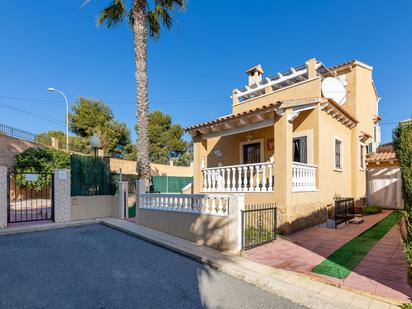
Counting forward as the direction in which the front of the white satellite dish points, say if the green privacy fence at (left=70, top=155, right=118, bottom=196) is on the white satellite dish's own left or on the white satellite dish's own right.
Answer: on the white satellite dish's own right

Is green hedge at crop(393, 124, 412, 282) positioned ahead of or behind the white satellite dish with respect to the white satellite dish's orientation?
ahead

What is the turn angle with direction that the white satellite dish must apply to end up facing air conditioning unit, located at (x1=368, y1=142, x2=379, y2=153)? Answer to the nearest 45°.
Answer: approximately 135° to its left

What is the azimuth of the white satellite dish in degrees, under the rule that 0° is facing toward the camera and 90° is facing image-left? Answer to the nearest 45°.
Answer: approximately 315°

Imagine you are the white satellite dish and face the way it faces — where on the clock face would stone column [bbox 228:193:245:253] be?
The stone column is roughly at 2 o'clock from the white satellite dish.

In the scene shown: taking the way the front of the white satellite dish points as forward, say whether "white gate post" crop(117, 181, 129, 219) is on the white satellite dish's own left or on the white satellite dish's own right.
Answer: on the white satellite dish's own right

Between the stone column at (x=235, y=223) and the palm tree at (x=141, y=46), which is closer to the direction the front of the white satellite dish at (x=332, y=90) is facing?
the stone column

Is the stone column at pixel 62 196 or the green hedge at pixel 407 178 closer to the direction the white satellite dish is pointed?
the green hedge

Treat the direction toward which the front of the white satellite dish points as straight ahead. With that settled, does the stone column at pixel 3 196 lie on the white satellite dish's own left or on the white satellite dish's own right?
on the white satellite dish's own right
